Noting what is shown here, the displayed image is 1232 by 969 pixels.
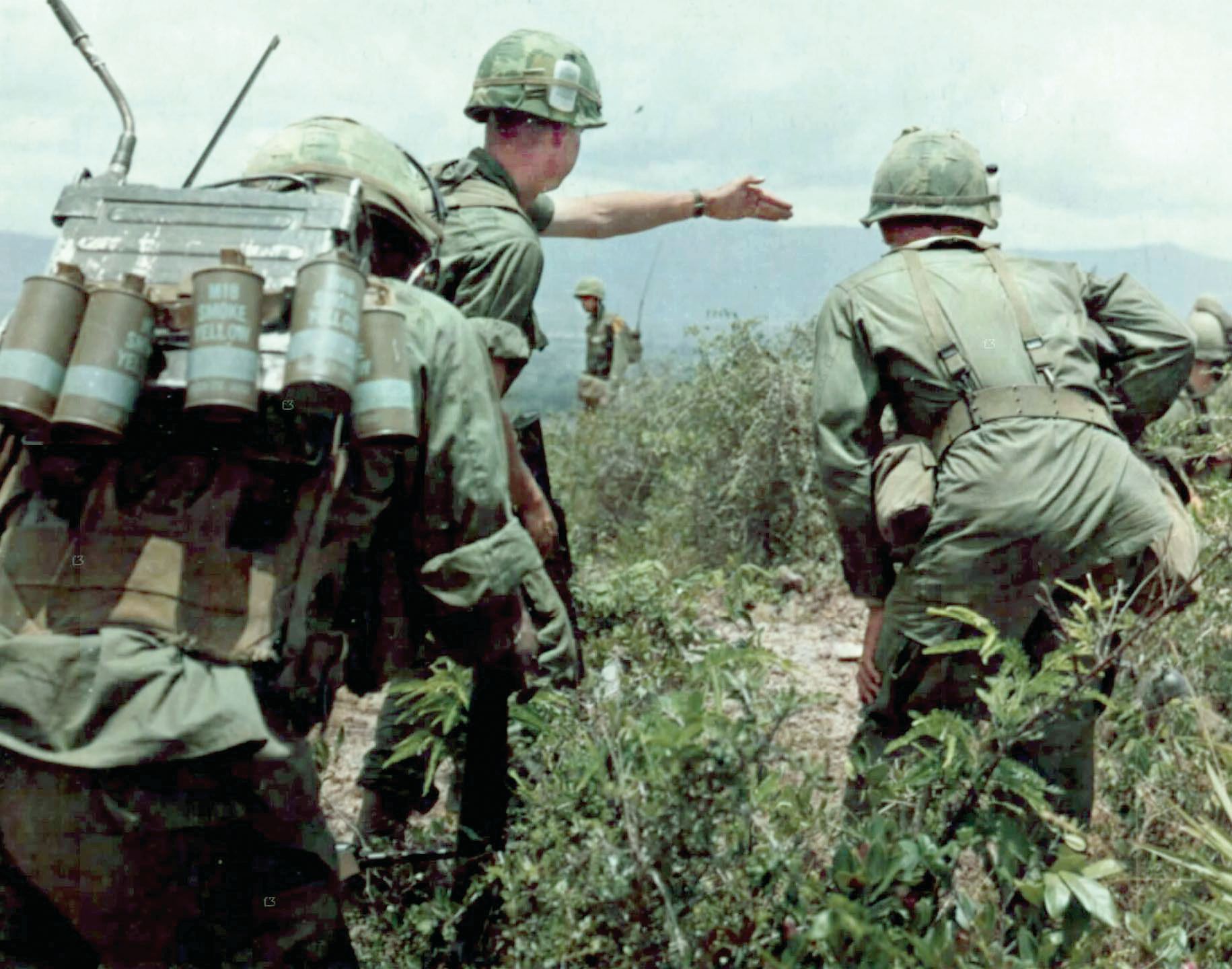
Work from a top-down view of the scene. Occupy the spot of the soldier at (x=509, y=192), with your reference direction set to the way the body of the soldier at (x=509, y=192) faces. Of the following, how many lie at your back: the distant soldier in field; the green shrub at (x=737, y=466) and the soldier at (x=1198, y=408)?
0

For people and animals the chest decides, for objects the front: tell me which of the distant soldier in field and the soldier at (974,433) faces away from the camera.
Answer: the soldier

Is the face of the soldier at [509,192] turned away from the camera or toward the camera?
away from the camera

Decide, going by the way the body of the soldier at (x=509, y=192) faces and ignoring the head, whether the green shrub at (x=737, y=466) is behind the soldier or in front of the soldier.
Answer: in front

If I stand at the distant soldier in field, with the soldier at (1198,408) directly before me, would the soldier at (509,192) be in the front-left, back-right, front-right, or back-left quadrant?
front-right

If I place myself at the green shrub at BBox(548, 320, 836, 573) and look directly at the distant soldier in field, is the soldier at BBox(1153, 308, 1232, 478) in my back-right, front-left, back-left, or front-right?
back-right

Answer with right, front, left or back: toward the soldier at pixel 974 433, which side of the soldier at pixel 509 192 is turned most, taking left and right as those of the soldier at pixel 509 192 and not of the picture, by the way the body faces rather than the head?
right

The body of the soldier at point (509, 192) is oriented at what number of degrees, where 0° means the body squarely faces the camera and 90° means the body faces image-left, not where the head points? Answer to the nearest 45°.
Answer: approximately 225°

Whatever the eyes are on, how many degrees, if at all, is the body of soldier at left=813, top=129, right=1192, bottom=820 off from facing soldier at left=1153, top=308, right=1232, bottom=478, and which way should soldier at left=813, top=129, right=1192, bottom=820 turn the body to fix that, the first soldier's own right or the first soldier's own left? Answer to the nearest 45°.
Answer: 0° — they already face them

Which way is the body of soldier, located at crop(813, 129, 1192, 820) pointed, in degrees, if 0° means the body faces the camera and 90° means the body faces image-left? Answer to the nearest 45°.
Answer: approximately 180°

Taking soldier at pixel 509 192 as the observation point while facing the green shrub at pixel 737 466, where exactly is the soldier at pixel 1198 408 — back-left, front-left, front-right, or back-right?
front-right

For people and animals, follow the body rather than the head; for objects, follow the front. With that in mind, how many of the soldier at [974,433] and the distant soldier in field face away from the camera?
1

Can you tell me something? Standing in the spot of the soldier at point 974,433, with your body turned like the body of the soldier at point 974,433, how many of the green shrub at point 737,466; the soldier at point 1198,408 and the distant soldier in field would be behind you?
0

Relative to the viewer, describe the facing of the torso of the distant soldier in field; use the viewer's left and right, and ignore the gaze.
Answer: facing the viewer and to the left of the viewer

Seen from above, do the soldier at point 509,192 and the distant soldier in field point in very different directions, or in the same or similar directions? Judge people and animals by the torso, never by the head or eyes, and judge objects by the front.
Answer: very different directions

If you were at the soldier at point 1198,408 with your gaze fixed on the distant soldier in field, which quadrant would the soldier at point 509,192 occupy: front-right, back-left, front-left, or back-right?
back-left

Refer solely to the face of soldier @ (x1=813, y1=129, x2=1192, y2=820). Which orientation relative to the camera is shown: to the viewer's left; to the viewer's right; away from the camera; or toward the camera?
away from the camera

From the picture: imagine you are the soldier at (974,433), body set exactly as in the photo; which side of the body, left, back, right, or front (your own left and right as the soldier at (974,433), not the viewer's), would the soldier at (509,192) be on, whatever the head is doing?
left
